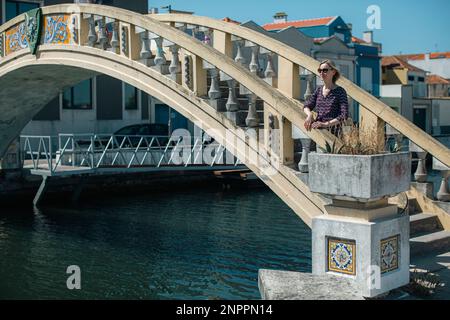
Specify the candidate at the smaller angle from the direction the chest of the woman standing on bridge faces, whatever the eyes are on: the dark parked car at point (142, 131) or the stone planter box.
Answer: the stone planter box

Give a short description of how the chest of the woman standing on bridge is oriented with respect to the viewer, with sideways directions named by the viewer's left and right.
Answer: facing the viewer and to the left of the viewer

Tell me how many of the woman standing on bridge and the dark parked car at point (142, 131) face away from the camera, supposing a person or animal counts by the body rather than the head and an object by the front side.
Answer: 0

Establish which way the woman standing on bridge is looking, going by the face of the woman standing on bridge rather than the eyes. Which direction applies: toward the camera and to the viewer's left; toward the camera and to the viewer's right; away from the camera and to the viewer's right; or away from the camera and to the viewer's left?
toward the camera and to the viewer's left

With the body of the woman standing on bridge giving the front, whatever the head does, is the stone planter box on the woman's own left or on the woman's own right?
on the woman's own left

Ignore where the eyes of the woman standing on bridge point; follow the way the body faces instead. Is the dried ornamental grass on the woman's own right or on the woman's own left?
on the woman's own left

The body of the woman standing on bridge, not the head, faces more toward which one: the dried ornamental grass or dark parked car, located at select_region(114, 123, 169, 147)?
the dried ornamental grass

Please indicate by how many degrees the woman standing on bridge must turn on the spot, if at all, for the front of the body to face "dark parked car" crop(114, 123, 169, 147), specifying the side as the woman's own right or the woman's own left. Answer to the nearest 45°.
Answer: approximately 135° to the woman's own right
